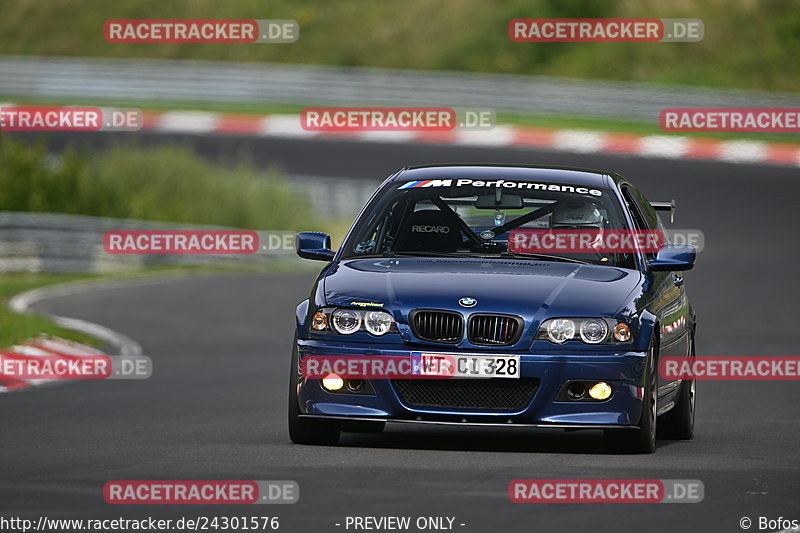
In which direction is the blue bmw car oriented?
toward the camera

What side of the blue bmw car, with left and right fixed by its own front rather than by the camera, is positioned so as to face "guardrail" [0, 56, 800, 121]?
back
